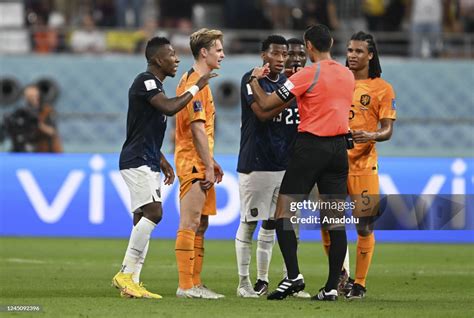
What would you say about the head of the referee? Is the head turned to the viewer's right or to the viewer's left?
to the viewer's left

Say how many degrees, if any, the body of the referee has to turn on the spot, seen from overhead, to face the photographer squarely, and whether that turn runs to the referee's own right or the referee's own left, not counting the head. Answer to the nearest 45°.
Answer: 0° — they already face them

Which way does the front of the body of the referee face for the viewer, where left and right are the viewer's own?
facing away from the viewer and to the left of the viewer
